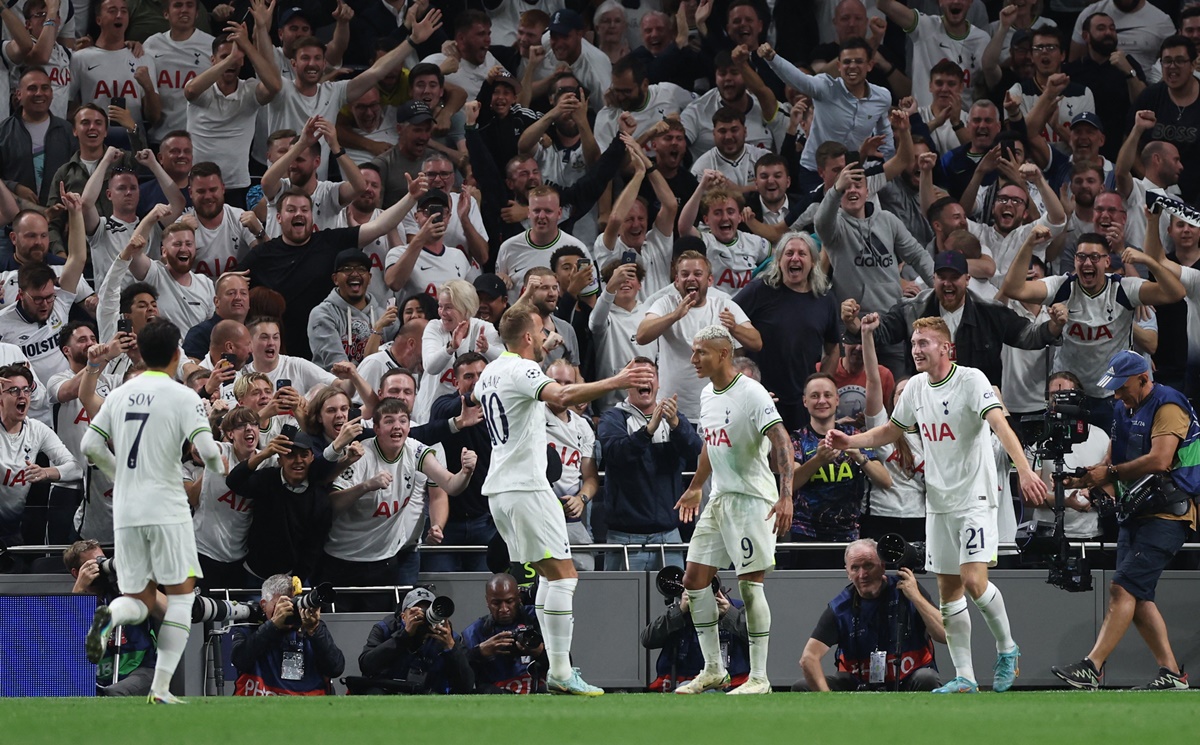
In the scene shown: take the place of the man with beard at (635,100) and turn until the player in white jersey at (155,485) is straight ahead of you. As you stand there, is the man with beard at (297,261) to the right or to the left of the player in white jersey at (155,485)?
right

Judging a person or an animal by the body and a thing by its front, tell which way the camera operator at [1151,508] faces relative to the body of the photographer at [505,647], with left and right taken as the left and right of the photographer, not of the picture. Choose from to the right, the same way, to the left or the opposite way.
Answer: to the right

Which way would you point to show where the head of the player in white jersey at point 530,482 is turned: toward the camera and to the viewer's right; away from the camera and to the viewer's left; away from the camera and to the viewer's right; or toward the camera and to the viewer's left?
away from the camera and to the viewer's right

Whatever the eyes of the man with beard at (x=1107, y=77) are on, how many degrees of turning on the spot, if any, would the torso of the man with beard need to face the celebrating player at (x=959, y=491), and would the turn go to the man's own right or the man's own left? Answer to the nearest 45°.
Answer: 0° — they already face them

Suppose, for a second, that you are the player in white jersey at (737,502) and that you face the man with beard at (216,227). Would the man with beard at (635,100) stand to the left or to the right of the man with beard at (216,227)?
right

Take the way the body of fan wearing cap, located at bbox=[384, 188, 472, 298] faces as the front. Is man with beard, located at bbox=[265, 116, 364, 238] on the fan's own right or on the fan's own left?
on the fan's own right

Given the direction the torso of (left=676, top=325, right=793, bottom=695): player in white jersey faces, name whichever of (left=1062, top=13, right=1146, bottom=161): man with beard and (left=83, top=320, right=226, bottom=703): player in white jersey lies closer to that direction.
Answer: the player in white jersey

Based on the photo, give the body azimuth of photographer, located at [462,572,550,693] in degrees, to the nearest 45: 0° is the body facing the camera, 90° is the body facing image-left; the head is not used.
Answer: approximately 0°

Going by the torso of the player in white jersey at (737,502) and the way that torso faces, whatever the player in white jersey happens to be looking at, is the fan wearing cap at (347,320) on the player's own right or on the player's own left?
on the player's own right
